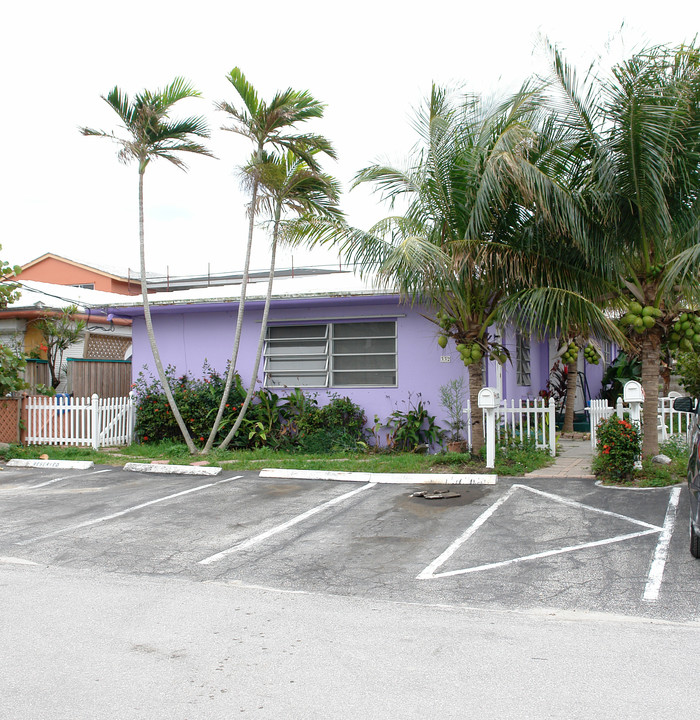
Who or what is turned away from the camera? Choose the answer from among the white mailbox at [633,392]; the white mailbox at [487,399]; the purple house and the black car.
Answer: the black car

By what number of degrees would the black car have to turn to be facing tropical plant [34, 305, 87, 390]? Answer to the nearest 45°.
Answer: approximately 45° to its left

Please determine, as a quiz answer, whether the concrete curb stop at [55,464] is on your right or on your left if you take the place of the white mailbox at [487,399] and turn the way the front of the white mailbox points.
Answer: on your right

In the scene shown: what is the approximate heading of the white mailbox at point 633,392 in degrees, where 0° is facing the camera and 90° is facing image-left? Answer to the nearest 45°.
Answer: approximately 0°

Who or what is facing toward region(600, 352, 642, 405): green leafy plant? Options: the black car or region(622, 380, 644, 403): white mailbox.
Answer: the black car

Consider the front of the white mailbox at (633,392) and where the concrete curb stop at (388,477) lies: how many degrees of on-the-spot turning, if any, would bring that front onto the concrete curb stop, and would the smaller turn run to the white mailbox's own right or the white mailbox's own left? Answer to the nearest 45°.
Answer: approximately 90° to the white mailbox's own right

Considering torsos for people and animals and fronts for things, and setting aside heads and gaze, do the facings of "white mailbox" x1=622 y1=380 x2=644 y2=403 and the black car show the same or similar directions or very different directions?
very different directions

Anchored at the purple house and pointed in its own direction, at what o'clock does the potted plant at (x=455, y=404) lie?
The potted plant is roughly at 10 o'clock from the purple house.

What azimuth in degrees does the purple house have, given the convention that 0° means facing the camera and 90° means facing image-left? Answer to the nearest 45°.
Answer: approximately 0°

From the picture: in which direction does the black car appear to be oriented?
away from the camera

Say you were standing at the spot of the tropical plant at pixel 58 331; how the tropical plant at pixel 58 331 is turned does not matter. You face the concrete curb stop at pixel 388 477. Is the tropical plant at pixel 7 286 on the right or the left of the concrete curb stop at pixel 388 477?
right

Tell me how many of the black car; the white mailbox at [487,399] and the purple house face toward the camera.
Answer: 2

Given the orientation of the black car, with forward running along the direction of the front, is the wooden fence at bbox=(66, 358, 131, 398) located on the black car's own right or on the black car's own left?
on the black car's own left

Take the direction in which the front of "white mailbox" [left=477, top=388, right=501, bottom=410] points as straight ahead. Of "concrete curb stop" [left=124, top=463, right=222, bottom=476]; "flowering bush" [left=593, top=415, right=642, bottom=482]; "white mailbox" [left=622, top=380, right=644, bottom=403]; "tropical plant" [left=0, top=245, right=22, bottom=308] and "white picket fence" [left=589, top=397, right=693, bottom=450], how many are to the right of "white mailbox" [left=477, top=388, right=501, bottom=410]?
2
